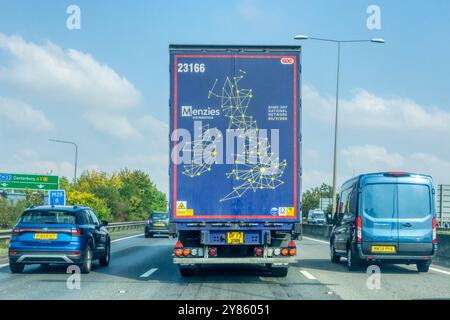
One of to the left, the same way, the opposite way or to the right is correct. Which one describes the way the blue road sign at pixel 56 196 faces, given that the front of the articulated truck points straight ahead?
the opposite way

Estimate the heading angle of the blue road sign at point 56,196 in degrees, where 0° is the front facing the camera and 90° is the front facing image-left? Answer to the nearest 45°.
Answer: approximately 0°

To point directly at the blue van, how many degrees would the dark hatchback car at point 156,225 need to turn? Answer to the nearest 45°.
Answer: approximately 180°

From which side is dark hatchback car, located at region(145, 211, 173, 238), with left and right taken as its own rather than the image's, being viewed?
back

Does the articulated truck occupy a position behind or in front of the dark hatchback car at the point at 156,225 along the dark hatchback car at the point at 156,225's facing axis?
behind

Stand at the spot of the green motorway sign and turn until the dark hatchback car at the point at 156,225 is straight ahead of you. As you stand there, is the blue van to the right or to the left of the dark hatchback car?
right

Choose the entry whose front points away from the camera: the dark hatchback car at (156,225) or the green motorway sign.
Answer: the dark hatchback car

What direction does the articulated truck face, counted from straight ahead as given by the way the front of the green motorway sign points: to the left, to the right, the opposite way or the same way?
the opposite way

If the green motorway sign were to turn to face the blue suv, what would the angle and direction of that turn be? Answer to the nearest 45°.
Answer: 0° — it already faces it

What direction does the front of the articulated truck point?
away from the camera
